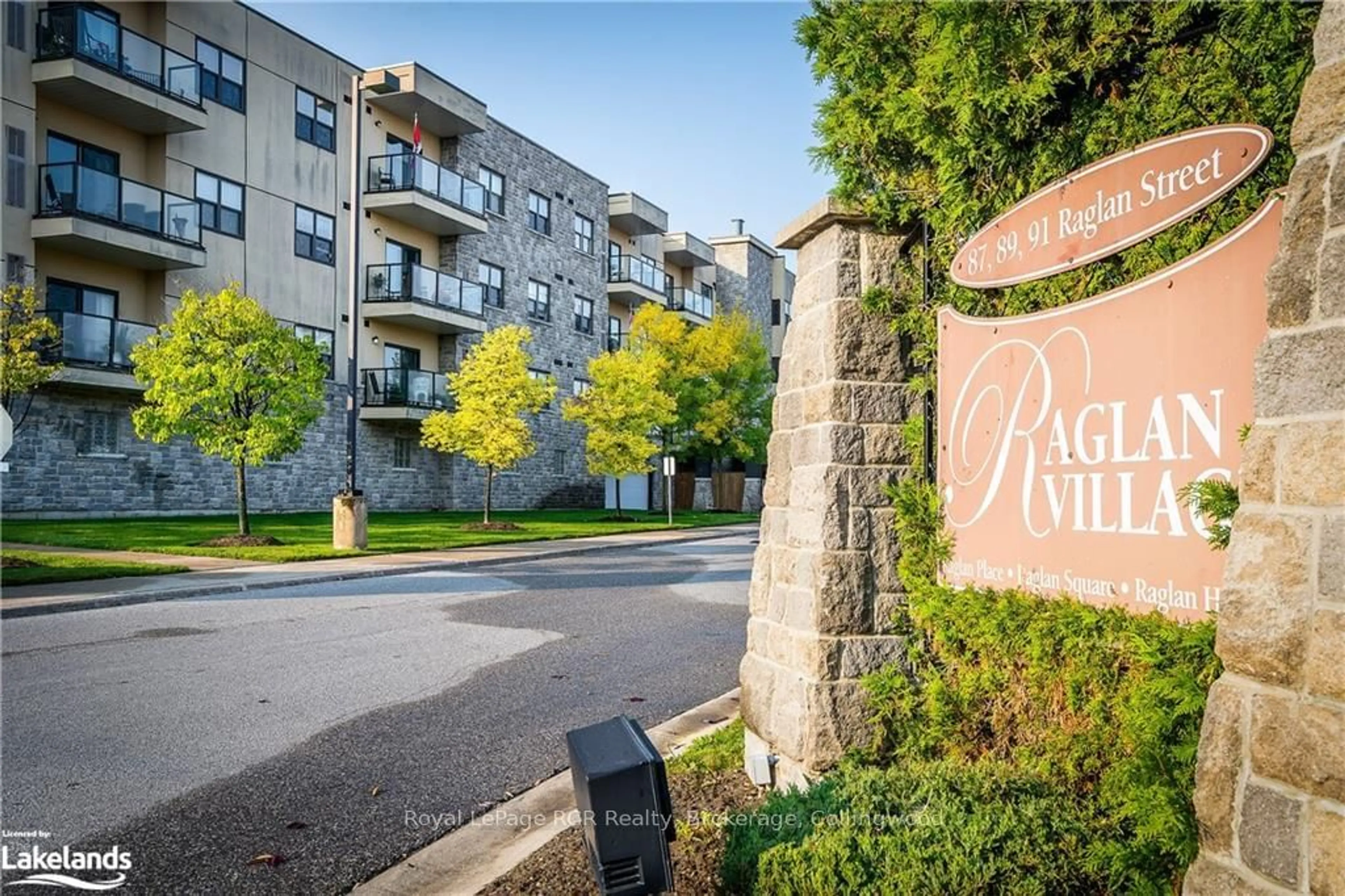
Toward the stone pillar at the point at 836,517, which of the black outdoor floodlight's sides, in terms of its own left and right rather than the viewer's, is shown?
front

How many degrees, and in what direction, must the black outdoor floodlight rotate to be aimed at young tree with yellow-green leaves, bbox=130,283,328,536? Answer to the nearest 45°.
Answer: approximately 90° to its left

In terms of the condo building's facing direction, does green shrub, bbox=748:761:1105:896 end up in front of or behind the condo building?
in front

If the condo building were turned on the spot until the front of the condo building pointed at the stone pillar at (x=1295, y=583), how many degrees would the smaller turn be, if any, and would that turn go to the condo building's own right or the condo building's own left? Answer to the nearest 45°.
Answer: approximately 45° to the condo building's own right

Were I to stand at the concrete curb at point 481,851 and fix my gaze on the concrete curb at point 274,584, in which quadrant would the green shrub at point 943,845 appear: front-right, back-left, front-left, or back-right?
back-right

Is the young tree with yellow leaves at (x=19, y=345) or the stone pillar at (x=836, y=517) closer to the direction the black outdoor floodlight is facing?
the stone pillar

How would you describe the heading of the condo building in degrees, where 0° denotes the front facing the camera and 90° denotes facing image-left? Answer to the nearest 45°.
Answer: approximately 315°

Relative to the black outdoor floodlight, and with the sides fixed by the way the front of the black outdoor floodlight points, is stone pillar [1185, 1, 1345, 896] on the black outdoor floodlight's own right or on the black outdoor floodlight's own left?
on the black outdoor floodlight's own right

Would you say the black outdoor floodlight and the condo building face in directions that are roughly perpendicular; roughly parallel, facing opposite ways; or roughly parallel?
roughly perpendicular

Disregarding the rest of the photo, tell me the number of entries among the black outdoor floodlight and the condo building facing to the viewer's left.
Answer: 0

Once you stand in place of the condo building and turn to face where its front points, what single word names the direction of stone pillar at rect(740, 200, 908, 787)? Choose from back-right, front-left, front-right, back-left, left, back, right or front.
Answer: front-right
